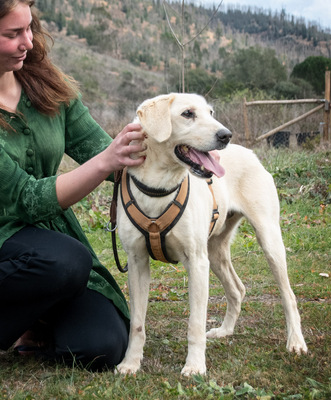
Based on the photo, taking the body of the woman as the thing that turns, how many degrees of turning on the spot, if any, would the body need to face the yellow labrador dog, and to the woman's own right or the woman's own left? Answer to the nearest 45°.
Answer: approximately 45° to the woman's own left

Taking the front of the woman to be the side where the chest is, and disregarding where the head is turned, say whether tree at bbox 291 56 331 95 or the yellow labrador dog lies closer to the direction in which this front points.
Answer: the yellow labrador dog

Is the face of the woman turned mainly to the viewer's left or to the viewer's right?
to the viewer's right

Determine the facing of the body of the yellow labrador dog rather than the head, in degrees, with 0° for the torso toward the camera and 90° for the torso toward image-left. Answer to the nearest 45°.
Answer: approximately 45°

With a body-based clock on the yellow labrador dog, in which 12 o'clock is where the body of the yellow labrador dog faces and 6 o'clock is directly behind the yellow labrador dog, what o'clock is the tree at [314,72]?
The tree is roughly at 5 o'clock from the yellow labrador dog.

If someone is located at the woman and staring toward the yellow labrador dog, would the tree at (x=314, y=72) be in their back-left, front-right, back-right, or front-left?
front-left

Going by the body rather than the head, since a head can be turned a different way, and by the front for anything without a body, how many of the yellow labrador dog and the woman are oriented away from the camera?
0

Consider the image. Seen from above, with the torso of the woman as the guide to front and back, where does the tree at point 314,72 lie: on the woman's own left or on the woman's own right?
on the woman's own left

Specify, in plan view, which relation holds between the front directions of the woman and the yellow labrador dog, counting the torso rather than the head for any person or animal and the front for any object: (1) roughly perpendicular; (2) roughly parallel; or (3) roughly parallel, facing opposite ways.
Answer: roughly perpendicular

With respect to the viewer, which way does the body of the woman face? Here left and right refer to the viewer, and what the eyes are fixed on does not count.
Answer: facing the viewer and to the right of the viewer
